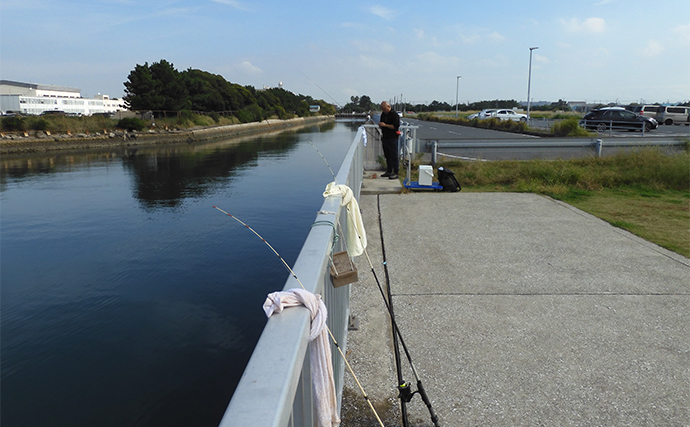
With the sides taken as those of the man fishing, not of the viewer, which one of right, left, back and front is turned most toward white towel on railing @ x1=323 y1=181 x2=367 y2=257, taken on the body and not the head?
left

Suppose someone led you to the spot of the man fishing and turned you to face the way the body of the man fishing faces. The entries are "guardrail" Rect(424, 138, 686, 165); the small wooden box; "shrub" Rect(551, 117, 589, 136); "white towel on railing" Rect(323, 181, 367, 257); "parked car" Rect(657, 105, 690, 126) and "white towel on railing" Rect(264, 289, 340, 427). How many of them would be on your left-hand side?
3

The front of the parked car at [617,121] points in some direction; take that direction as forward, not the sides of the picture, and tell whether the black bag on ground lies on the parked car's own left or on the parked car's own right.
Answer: on the parked car's own right

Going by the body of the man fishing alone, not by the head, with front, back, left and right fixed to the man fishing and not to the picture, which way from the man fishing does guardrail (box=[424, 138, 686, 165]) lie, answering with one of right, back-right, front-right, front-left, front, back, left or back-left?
back-right

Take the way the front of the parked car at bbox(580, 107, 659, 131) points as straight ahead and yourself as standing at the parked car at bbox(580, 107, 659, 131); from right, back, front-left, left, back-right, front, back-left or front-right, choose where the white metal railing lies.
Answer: right

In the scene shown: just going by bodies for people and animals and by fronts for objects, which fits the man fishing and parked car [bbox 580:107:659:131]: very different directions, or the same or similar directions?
very different directions

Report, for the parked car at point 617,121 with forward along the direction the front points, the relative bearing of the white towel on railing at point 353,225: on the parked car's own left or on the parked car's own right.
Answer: on the parked car's own right

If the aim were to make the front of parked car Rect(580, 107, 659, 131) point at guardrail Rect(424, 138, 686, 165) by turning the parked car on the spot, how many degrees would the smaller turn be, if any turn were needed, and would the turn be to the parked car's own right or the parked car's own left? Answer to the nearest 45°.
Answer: approximately 90° to the parked car's own right

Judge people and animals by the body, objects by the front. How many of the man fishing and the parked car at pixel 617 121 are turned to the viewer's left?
1

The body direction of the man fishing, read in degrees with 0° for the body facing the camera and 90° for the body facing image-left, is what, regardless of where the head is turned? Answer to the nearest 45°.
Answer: approximately 90°

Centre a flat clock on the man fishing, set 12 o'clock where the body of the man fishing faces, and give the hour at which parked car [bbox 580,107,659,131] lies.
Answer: The parked car is roughly at 4 o'clock from the man fishing.

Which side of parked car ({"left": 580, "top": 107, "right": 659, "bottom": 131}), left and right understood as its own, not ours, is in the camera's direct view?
right
